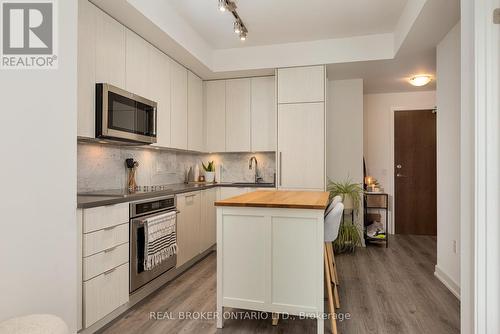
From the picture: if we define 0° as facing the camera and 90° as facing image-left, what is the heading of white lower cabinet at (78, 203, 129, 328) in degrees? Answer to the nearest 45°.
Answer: approximately 315°

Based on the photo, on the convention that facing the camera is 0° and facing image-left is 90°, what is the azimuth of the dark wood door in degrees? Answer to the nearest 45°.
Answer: approximately 0°

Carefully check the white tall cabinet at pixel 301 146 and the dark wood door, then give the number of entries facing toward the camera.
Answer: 2

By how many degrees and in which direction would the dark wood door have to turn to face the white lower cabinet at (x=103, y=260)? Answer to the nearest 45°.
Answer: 0° — it already faces it

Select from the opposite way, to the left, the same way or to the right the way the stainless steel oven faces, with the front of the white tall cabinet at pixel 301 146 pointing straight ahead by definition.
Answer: to the left

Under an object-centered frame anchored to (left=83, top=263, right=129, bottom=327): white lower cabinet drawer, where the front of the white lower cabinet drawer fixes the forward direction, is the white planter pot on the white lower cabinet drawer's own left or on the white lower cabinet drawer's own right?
on the white lower cabinet drawer's own left

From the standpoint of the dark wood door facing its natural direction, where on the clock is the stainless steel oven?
The stainless steel oven is roughly at 1 o'clock from the dark wood door.

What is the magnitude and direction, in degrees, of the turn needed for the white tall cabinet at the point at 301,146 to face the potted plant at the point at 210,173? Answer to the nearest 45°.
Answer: approximately 90° to its right

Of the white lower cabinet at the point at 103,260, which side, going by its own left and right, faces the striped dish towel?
left

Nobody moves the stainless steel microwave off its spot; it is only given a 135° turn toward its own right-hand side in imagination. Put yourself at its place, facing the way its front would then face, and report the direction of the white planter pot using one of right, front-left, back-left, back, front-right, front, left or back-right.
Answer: back-right

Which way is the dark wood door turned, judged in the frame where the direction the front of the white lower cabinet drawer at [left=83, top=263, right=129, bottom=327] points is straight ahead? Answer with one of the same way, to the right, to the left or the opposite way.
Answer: to the right

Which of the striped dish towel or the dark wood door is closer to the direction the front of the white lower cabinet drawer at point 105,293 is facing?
the dark wood door
